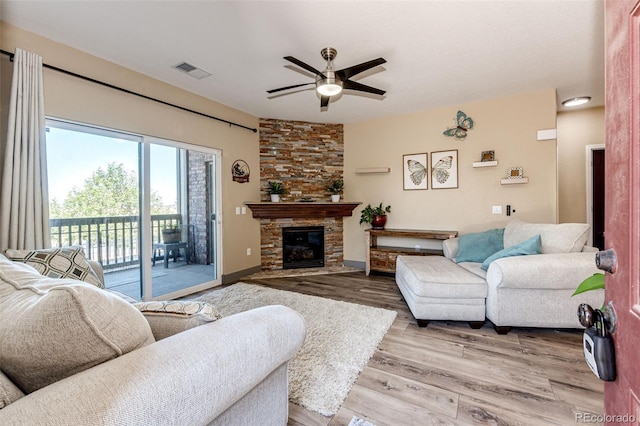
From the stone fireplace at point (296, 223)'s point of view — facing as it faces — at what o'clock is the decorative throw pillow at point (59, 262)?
The decorative throw pillow is roughly at 1 o'clock from the stone fireplace.

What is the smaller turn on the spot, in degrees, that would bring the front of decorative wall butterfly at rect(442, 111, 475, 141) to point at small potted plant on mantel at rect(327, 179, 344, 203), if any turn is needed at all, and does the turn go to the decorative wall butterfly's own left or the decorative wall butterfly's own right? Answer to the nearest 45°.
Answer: approximately 90° to the decorative wall butterfly's own right

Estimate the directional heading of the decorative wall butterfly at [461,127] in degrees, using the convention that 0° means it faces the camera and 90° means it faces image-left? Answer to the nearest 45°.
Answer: approximately 0°

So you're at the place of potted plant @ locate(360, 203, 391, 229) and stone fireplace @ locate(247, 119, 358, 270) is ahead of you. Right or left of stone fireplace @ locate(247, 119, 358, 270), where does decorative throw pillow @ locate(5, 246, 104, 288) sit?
left

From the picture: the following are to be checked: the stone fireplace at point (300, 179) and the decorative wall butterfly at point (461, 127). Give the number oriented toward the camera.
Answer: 2

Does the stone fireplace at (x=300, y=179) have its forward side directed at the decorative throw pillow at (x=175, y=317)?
yes
